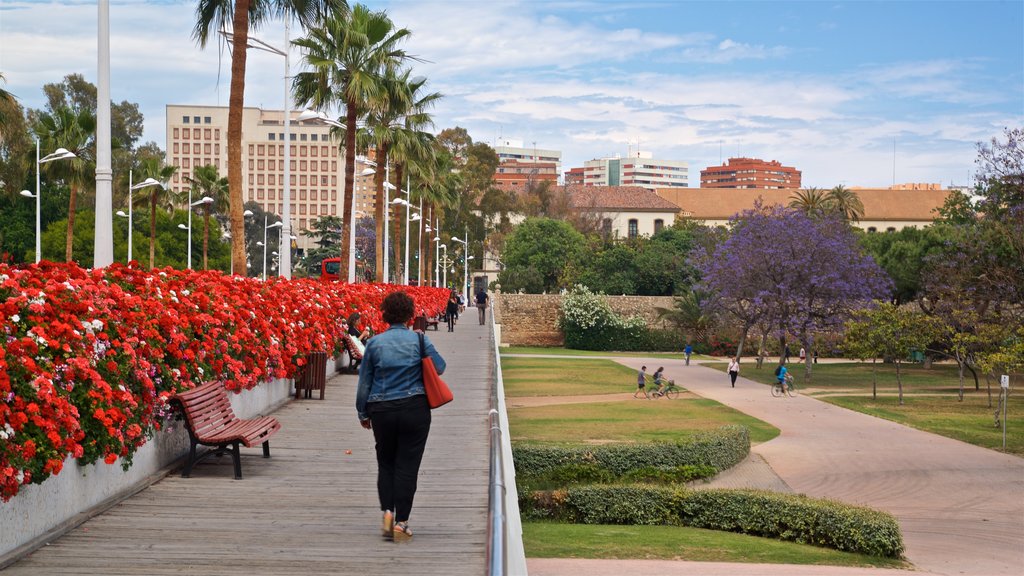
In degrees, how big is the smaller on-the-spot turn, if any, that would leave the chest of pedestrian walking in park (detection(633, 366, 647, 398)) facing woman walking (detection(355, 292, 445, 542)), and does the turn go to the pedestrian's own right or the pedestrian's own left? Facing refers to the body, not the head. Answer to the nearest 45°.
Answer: approximately 90° to the pedestrian's own right

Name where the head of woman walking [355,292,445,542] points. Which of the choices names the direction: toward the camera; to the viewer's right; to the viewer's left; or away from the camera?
away from the camera

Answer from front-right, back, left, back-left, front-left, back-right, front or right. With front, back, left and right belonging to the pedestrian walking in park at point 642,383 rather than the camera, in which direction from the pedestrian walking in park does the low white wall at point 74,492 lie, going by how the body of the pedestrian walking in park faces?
right

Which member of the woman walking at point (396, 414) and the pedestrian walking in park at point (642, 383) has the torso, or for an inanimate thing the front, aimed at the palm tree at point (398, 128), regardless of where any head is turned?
the woman walking

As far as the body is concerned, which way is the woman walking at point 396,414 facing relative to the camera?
away from the camera

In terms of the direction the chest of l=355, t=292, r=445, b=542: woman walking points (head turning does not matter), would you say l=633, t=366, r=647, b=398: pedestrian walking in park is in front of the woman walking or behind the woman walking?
in front

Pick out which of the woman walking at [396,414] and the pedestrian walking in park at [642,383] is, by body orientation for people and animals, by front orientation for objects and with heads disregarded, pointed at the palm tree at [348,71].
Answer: the woman walking

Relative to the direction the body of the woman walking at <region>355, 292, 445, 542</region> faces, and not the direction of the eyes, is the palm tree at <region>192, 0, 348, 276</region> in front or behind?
in front
